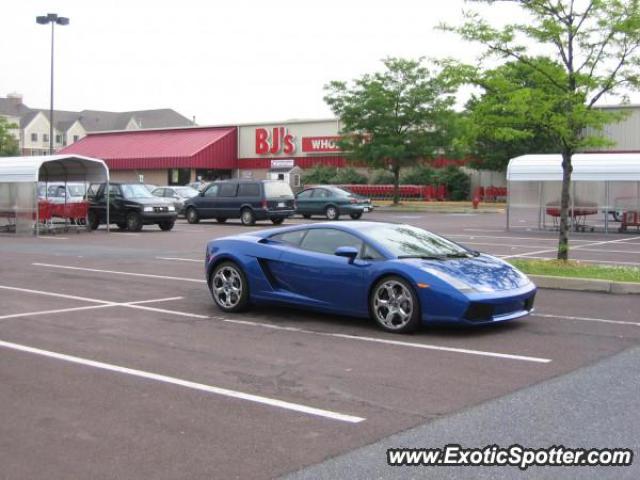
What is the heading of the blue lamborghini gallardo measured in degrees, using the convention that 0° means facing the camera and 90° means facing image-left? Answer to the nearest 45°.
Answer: approximately 315°

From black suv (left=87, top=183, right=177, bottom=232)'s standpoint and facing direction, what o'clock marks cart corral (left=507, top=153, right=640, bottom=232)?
The cart corral is roughly at 11 o'clock from the black suv.

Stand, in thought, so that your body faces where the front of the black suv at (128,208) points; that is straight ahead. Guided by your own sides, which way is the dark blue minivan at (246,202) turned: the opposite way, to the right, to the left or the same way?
the opposite way

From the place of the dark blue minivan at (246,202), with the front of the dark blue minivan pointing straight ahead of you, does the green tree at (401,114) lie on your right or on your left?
on your right

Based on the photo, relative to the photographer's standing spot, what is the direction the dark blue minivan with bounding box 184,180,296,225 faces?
facing away from the viewer and to the left of the viewer

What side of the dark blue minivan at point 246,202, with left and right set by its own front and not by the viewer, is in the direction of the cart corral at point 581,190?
back

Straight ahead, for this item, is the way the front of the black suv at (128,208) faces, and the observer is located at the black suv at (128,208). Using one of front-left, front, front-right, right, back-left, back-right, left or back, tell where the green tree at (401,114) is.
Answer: left

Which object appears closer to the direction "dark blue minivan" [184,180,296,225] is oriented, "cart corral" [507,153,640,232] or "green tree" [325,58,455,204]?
the green tree

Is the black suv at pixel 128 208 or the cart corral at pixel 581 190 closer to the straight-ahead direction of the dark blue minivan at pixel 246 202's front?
the black suv

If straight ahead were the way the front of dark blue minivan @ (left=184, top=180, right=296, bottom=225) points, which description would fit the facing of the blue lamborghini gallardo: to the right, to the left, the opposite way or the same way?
the opposite way

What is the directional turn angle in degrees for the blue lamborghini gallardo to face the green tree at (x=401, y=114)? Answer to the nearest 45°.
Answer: approximately 135° to its left

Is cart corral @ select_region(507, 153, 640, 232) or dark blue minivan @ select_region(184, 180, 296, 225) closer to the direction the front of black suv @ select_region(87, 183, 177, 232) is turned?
the cart corral
